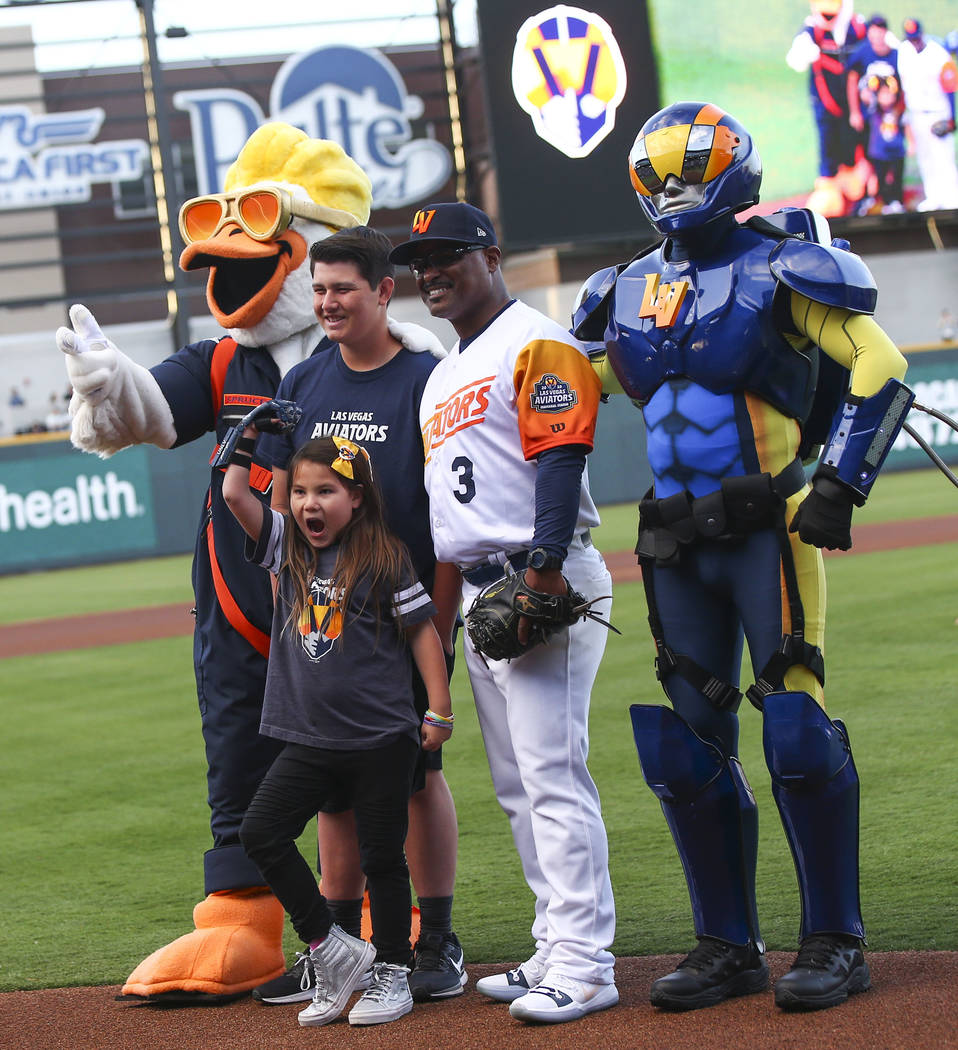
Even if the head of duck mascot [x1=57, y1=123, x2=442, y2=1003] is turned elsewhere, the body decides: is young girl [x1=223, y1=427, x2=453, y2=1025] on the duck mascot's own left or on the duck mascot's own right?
on the duck mascot's own left

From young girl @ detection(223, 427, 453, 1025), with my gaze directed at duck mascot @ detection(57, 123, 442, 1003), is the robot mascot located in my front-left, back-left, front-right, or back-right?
back-right

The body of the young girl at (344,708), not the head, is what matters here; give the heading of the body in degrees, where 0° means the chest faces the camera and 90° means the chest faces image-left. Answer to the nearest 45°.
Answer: approximately 45°

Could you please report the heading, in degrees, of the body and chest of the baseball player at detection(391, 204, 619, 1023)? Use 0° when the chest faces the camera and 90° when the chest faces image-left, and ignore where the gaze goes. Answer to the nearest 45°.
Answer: approximately 45°

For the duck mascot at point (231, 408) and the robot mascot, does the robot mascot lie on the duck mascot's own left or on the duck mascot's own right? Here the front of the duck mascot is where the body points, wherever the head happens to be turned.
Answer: on the duck mascot's own left

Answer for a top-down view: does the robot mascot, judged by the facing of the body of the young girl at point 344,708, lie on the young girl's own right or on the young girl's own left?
on the young girl's own left

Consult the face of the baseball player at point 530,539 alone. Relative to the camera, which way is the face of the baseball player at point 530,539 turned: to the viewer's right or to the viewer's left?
to the viewer's left
